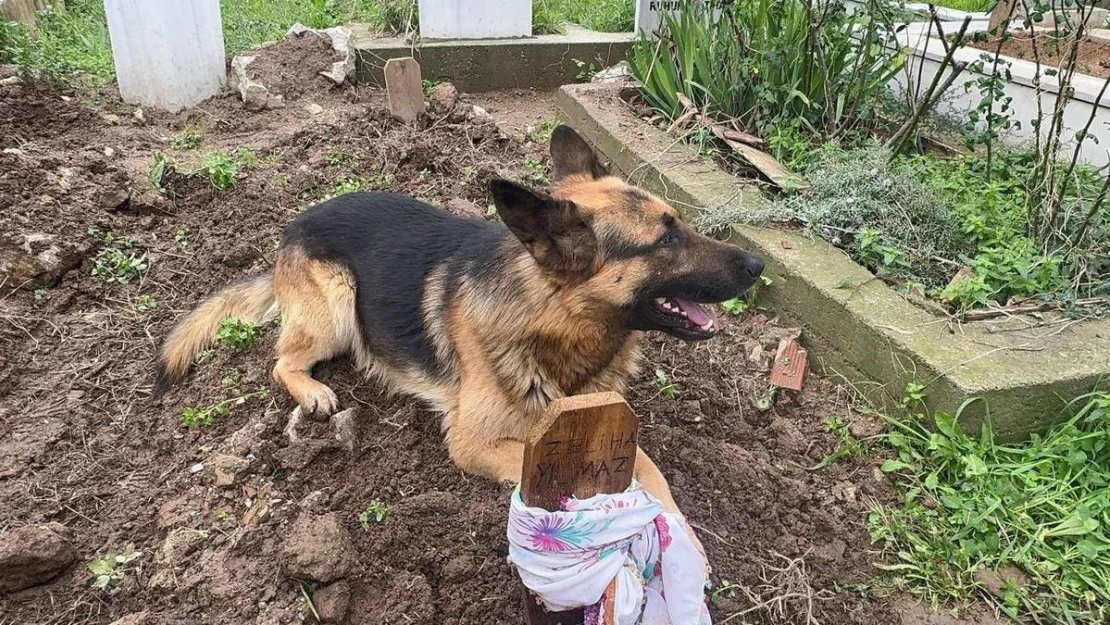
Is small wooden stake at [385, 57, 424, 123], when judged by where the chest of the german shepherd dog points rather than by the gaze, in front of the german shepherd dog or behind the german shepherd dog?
behind

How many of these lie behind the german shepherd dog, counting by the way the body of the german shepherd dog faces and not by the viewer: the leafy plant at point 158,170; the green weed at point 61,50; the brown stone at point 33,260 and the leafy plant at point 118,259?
4

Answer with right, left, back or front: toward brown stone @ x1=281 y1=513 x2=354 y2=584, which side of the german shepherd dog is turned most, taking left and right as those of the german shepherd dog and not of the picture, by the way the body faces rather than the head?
right

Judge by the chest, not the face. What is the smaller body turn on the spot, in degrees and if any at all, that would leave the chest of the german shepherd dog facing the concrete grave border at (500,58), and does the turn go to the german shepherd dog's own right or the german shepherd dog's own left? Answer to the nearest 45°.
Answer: approximately 135° to the german shepherd dog's own left

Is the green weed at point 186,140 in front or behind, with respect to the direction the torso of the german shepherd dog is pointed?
behind

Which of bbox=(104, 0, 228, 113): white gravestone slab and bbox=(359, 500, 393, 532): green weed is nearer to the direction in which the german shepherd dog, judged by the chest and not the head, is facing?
the green weed

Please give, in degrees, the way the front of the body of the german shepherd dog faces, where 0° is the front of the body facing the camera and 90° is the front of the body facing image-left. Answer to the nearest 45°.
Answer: approximately 315°

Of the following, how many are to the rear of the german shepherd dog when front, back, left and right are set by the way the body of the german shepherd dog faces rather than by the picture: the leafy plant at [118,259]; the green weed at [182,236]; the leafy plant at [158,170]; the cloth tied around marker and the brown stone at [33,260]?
4

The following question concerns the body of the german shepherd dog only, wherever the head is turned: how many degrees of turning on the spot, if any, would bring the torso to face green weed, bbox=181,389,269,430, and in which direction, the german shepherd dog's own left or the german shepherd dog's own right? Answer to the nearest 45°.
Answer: approximately 135° to the german shepherd dog's own right

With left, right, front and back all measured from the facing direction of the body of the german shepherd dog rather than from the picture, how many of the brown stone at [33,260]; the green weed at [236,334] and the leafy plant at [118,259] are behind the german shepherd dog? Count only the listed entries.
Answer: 3

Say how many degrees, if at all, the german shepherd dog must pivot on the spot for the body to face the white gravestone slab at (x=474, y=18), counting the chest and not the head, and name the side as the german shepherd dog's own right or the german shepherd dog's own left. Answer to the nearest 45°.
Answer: approximately 135° to the german shepherd dog's own left

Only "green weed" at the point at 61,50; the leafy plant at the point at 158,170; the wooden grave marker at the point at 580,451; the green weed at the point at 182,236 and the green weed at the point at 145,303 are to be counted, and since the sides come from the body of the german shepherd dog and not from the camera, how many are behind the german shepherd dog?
4

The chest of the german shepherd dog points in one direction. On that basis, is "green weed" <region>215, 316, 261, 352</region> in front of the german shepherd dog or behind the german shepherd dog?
behind
